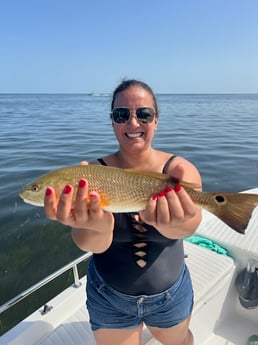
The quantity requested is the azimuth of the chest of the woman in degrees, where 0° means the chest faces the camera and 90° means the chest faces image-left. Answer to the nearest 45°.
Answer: approximately 0°
